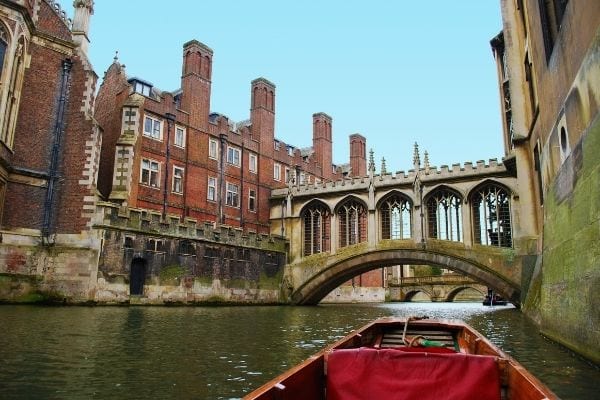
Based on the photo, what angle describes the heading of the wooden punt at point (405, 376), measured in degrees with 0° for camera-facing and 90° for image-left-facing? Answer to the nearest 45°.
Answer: approximately 180°

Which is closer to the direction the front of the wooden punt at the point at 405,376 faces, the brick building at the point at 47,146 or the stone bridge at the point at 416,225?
the stone bridge

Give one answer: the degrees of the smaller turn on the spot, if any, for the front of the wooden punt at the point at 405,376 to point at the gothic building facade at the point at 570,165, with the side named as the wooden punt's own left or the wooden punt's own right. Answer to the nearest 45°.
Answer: approximately 45° to the wooden punt's own right

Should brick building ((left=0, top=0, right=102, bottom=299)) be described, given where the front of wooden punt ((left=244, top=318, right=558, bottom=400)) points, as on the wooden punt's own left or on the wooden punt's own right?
on the wooden punt's own left

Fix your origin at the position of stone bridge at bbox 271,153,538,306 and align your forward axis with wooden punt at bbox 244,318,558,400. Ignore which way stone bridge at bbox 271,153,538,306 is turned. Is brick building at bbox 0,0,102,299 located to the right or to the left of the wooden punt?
right

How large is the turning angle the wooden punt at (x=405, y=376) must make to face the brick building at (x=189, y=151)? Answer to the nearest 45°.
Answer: approximately 45° to its left

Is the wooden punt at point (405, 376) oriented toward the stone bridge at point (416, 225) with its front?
yes
